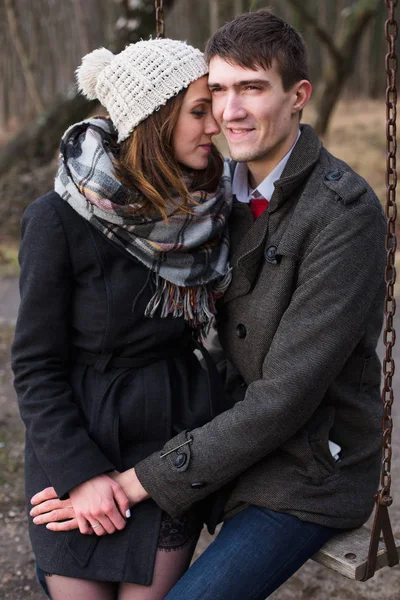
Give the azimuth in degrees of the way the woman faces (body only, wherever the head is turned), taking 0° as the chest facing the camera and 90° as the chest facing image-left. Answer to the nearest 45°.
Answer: approximately 315°

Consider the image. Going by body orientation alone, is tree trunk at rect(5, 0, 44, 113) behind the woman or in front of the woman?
behind

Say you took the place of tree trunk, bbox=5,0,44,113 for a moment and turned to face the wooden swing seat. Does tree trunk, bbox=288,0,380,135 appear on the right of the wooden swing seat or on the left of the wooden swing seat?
left

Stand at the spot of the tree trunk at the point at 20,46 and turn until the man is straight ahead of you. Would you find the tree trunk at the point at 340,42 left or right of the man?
left

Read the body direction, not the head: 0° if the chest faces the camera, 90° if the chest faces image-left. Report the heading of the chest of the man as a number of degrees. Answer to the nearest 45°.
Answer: approximately 45°

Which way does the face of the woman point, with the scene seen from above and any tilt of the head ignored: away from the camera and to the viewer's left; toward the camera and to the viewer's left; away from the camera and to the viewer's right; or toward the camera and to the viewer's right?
toward the camera and to the viewer's right
